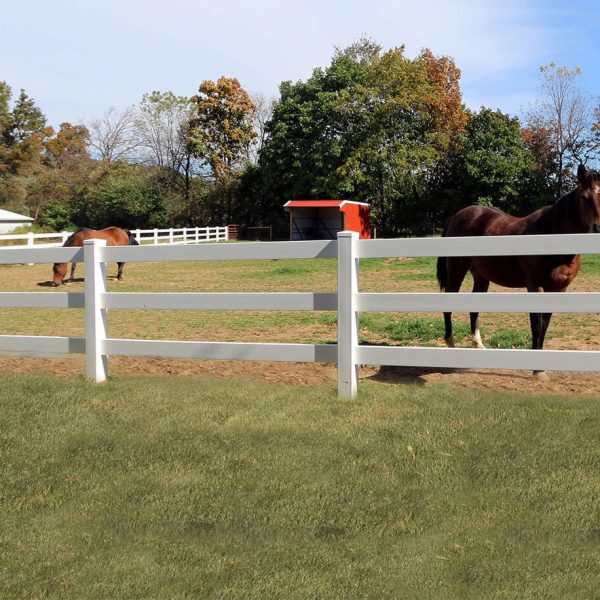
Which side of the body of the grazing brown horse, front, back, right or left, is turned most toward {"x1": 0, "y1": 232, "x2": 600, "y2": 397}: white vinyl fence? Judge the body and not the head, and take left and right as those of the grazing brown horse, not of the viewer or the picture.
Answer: left

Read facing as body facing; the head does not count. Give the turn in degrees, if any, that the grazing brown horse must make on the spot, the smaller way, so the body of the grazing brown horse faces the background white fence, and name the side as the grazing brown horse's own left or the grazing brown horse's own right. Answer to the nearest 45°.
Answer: approximately 90° to the grazing brown horse's own right

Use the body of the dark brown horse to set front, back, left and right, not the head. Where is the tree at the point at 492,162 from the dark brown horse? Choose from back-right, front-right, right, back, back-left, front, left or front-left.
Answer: left

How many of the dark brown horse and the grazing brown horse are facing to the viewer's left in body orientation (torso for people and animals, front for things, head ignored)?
1

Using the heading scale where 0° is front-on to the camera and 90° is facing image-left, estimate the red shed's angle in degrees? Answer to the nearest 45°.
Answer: approximately 45°

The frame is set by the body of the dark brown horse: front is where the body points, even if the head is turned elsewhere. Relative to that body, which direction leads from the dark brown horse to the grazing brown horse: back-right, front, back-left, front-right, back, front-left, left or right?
back-left

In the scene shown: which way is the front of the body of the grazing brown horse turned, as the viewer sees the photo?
to the viewer's left

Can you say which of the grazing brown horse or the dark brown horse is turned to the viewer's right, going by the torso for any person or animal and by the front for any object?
the dark brown horse

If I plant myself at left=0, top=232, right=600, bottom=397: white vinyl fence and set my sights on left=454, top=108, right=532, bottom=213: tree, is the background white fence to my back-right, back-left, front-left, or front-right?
front-left

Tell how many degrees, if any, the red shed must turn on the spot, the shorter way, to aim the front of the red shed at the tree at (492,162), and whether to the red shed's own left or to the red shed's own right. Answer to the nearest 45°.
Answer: approximately 135° to the red shed's own left

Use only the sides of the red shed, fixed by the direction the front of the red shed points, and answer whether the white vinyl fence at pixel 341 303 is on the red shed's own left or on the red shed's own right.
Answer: on the red shed's own left

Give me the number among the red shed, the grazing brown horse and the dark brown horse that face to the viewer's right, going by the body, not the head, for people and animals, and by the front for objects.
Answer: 1

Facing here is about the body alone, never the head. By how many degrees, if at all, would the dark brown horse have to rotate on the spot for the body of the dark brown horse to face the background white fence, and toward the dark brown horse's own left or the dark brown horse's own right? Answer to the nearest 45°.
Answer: approximately 135° to the dark brown horse's own left

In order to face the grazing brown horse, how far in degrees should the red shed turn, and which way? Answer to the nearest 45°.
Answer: approximately 45° to its left

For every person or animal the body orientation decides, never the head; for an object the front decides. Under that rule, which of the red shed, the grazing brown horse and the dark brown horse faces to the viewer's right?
the dark brown horse

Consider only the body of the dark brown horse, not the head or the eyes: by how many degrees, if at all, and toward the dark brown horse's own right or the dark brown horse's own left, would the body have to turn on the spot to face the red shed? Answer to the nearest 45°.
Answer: approximately 90° to the dark brown horse's own left

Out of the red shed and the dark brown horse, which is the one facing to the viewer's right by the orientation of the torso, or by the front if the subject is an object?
the dark brown horse

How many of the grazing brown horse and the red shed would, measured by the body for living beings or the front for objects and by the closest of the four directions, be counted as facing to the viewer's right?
0

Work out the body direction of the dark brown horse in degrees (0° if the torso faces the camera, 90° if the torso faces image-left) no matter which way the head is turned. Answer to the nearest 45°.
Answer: approximately 270°
